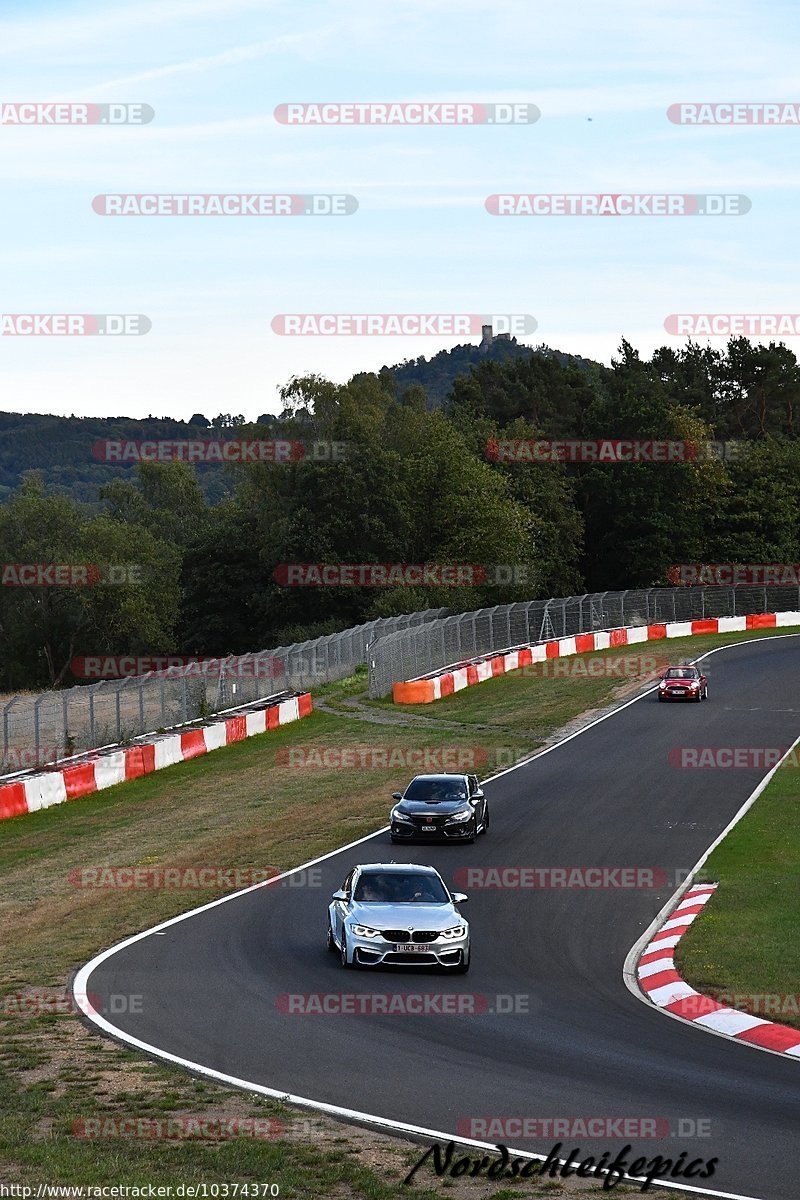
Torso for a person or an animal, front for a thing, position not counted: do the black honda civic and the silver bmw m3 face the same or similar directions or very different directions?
same or similar directions

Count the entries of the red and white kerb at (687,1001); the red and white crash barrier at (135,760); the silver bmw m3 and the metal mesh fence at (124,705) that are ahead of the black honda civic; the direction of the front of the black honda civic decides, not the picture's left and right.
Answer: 2

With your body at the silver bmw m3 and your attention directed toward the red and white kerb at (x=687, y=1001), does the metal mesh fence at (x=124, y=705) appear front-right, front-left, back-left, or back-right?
back-left

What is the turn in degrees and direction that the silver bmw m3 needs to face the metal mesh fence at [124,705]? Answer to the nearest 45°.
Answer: approximately 180°

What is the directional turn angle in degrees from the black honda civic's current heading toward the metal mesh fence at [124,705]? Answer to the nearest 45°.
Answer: approximately 135° to its right

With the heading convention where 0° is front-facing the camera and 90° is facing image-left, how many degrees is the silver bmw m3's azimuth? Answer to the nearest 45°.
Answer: approximately 0°

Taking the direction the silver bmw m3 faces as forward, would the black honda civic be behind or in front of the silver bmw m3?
behind

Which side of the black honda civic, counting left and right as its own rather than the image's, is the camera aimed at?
front

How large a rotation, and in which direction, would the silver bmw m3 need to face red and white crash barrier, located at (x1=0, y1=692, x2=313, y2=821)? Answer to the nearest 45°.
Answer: approximately 180°

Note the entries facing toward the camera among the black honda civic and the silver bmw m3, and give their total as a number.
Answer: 2

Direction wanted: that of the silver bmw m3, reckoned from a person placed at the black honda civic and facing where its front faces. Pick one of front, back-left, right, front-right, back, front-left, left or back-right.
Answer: front

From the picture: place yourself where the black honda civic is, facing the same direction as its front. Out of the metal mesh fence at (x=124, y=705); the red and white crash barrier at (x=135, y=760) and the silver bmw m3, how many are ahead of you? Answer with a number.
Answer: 1

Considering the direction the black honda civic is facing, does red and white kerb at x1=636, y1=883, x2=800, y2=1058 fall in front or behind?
in front
